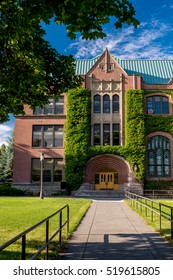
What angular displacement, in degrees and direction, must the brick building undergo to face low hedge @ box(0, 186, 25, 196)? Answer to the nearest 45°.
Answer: approximately 90° to its right

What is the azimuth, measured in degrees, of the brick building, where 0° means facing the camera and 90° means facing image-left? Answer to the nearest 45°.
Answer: approximately 0°

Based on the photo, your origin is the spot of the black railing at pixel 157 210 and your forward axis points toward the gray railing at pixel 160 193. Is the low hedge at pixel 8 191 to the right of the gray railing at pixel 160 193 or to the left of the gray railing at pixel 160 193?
left

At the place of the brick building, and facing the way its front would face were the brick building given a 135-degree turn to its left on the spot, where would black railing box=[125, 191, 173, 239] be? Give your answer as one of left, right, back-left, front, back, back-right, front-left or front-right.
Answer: back-right
